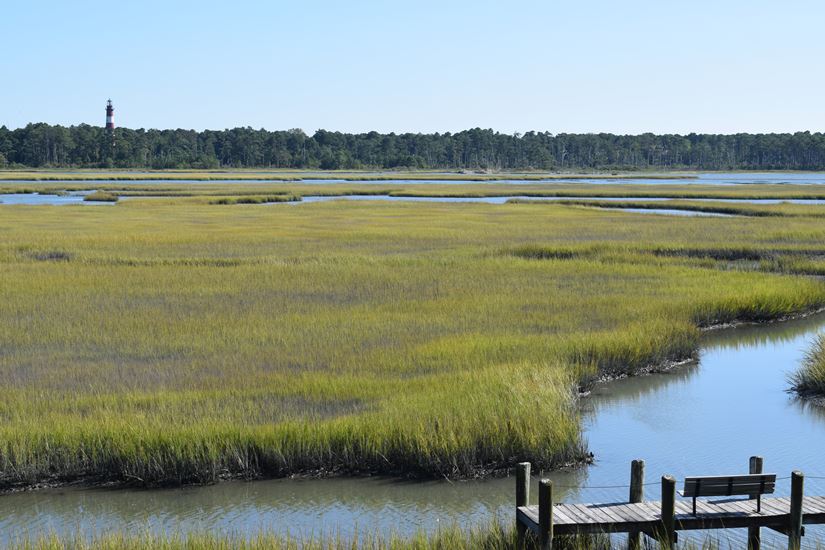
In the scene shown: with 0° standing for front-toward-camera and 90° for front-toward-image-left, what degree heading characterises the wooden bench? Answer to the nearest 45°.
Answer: approximately 180°
